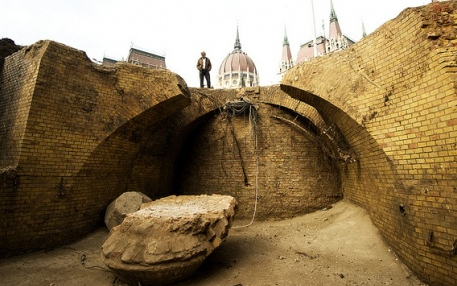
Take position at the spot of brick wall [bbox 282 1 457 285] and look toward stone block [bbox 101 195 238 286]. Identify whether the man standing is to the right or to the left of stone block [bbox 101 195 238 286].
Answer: right

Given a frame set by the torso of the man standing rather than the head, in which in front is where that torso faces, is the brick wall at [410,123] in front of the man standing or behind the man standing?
in front

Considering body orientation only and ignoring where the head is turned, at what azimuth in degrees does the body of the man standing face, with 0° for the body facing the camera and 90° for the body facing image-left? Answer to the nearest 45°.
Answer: approximately 0°

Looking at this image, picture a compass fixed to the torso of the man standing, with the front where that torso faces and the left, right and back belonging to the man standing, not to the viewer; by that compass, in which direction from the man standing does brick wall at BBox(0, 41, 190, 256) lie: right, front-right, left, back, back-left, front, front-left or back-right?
front-right
